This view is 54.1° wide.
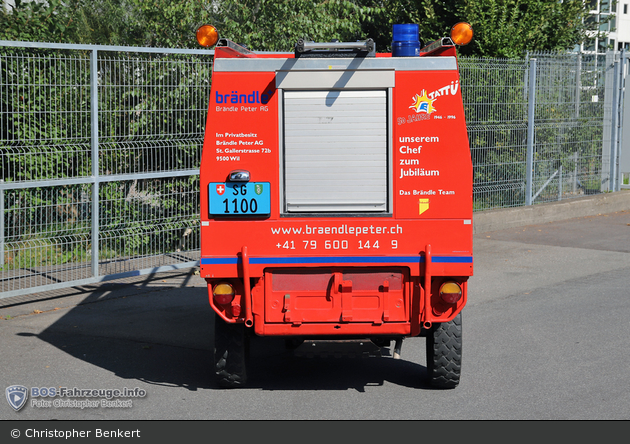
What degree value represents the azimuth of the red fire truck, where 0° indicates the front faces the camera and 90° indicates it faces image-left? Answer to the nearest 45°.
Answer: approximately 180°
